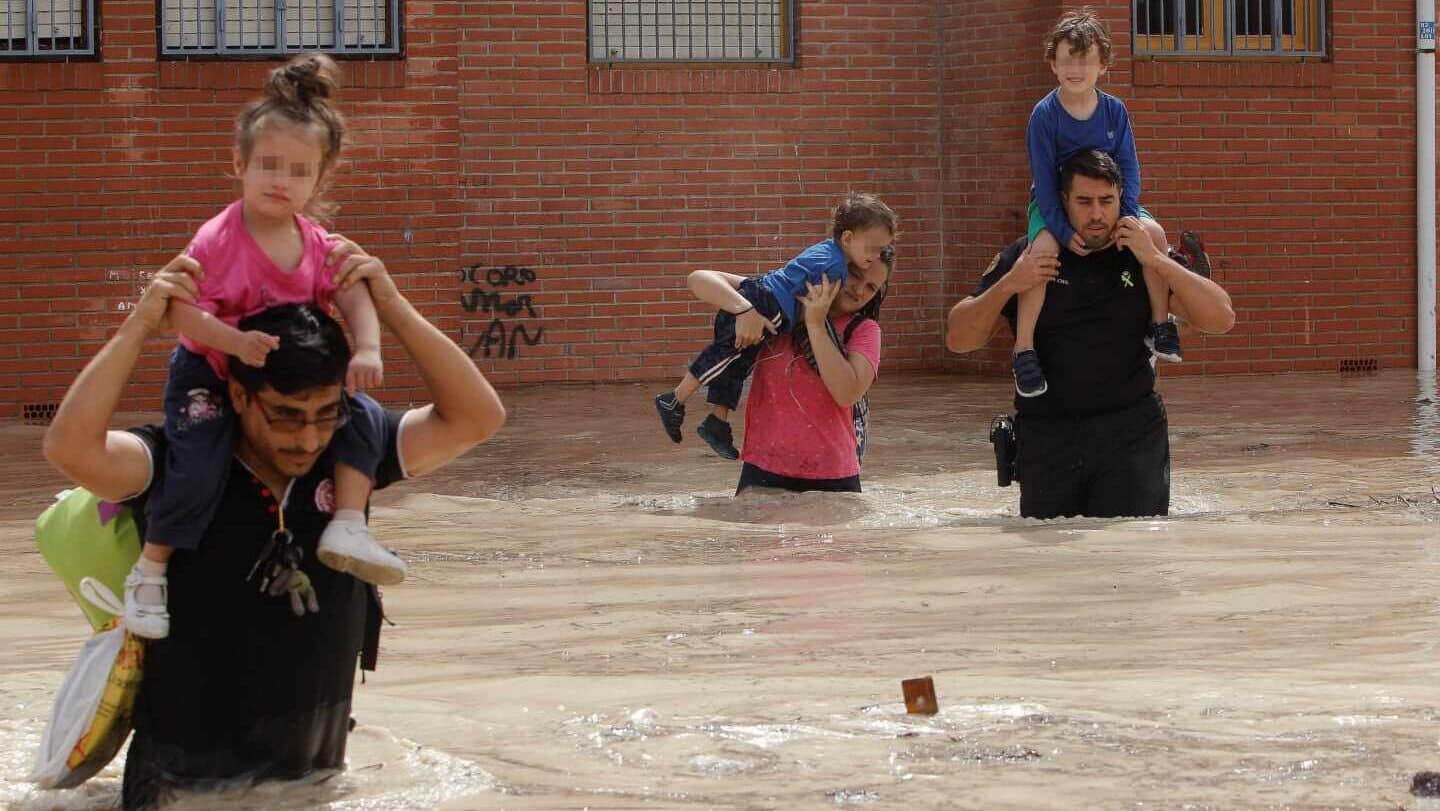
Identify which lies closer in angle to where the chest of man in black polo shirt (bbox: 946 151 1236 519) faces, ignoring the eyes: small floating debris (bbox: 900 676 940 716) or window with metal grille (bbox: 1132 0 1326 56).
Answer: the small floating debris

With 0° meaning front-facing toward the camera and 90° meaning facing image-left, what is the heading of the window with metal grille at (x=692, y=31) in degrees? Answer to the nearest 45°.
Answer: approximately 0°

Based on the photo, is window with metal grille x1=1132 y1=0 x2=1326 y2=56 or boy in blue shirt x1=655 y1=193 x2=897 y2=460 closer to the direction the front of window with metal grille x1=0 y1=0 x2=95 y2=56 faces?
the boy in blue shirt

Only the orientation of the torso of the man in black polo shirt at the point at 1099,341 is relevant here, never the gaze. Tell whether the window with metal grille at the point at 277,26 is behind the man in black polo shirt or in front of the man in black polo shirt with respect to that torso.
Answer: behind
